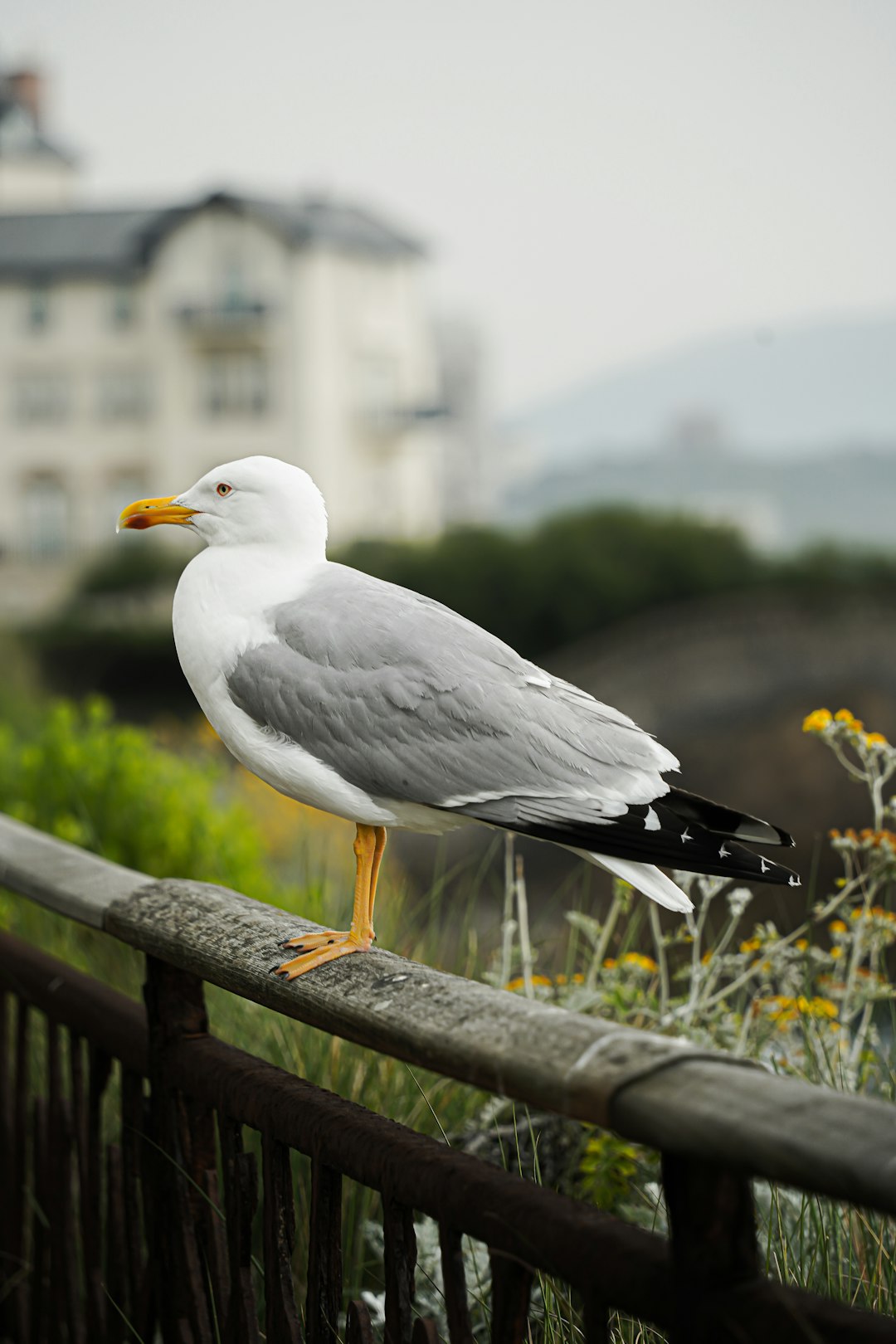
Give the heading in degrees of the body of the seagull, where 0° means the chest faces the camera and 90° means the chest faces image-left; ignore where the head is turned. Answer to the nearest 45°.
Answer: approximately 90°

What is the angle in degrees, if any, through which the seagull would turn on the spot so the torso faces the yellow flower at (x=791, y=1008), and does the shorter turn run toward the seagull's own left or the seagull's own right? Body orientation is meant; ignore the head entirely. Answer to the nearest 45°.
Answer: approximately 135° to the seagull's own right

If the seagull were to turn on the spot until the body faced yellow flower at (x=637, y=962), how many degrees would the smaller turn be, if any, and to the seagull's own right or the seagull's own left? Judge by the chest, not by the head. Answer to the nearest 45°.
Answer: approximately 135° to the seagull's own right

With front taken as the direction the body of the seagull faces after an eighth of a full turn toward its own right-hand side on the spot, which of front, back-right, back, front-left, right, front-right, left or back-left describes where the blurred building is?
front-right
